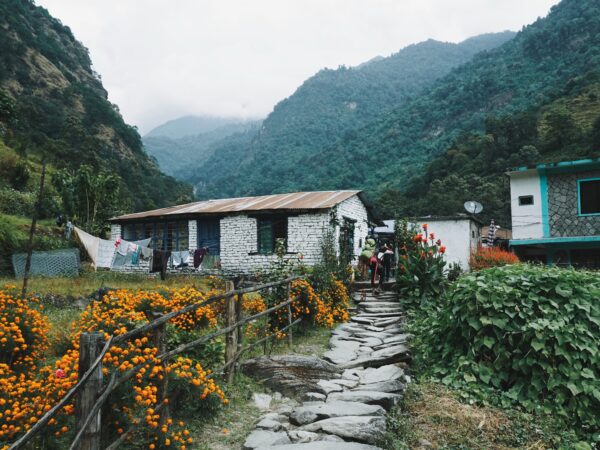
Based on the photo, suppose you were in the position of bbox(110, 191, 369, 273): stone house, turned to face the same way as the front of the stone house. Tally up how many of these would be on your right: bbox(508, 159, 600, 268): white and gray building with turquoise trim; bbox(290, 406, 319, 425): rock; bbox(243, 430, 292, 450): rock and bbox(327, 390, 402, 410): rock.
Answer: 0

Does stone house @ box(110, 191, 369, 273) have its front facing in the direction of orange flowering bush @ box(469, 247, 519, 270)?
no

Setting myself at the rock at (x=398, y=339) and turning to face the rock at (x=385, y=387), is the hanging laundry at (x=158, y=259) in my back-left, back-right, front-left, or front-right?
back-right

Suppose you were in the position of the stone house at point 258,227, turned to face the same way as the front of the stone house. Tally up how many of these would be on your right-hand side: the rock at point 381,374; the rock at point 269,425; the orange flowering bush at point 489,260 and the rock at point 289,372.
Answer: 0

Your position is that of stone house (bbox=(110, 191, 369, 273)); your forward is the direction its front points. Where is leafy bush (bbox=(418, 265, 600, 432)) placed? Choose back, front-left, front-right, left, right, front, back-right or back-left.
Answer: front-left

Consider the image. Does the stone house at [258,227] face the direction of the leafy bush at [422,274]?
no

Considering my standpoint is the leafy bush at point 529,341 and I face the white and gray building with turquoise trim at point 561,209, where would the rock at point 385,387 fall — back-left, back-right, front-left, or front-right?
back-left

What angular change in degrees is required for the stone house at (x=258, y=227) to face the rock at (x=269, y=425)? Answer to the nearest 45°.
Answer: approximately 45° to its left

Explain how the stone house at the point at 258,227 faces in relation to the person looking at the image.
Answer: facing the viewer and to the left of the viewer

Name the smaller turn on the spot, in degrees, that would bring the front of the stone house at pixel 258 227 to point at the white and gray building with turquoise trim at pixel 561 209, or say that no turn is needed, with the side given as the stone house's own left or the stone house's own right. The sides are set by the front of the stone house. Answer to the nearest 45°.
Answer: approximately 135° to the stone house's own left

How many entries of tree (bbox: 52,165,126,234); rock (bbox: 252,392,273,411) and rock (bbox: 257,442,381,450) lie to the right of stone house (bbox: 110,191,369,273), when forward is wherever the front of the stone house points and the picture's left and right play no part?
1

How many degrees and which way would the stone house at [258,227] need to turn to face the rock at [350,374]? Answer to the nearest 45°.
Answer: approximately 45° to its left

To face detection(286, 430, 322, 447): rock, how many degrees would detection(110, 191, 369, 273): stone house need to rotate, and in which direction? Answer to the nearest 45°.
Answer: approximately 45° to its left

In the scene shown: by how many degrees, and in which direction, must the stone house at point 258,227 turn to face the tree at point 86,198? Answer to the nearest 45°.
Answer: approximately 90° to its right

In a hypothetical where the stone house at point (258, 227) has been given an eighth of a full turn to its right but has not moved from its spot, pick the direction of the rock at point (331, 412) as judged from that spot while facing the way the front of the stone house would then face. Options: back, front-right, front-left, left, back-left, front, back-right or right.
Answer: left

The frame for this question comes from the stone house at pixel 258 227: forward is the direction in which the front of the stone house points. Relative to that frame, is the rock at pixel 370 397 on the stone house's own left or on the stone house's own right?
on the stone house's own left

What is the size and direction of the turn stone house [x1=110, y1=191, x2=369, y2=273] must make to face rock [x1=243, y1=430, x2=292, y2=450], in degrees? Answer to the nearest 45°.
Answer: approximately 45° to its left
